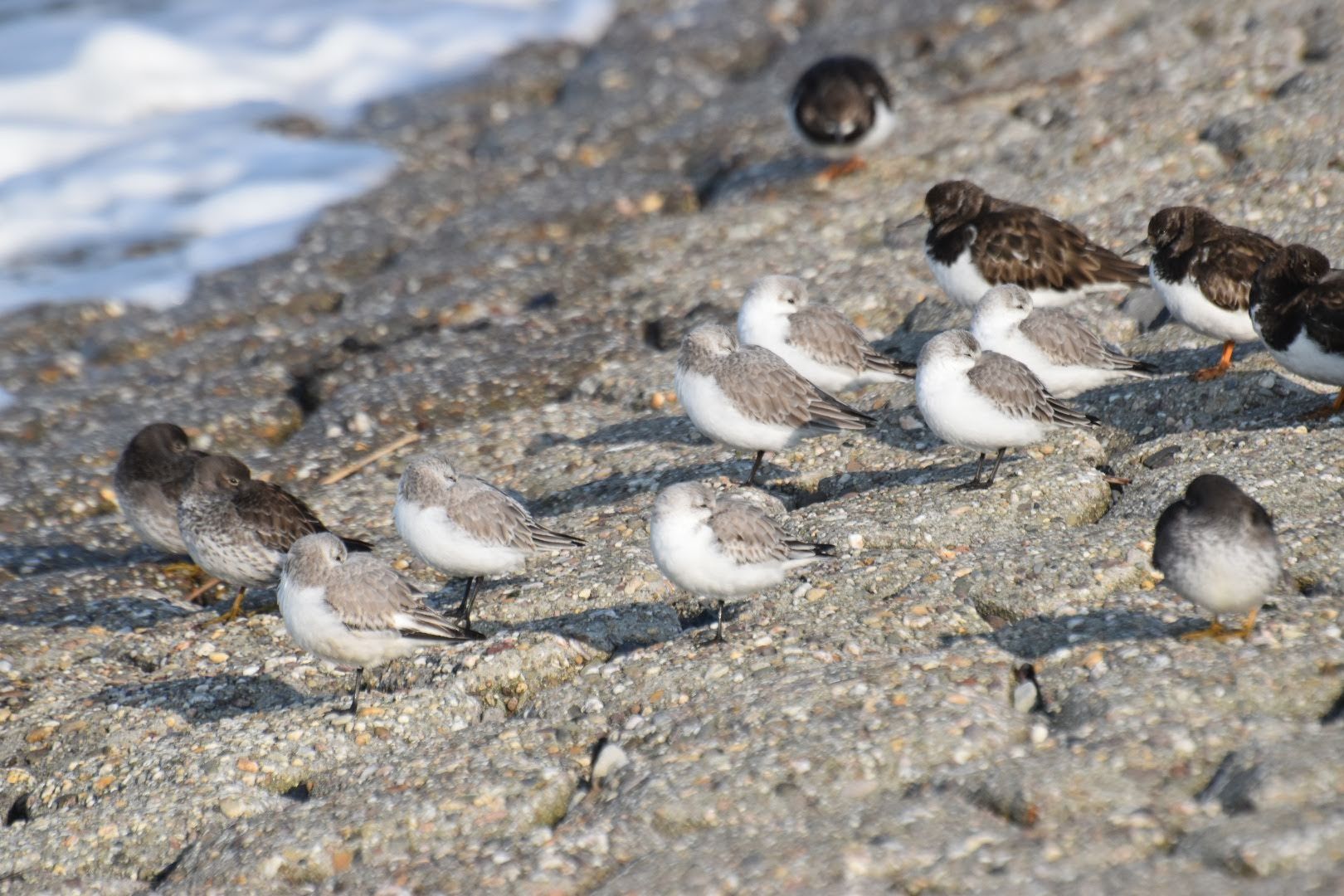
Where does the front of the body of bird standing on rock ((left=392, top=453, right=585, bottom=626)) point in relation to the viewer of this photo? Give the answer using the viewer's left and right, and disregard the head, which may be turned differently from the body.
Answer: facing to the left of the viewer

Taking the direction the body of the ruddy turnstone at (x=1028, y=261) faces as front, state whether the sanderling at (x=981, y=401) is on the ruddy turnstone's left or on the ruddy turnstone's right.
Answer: on the ruddy turnstone's left

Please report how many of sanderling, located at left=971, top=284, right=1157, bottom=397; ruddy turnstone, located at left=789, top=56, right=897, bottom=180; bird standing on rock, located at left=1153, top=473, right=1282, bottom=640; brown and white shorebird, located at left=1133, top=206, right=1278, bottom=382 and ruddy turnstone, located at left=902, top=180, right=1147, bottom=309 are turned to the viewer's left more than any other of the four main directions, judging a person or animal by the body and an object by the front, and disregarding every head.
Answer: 3

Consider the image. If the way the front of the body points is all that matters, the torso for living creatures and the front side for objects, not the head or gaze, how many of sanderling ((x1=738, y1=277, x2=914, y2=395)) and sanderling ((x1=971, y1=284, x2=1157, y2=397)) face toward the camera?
0

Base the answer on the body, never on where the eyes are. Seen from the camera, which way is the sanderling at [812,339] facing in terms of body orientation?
to the viewer's left

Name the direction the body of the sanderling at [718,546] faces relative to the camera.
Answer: to the viewer's left

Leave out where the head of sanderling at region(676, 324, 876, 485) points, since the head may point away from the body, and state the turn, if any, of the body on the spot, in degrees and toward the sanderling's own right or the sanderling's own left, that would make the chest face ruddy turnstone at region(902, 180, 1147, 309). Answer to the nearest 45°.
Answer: approximately 135° to the sanderling's own right

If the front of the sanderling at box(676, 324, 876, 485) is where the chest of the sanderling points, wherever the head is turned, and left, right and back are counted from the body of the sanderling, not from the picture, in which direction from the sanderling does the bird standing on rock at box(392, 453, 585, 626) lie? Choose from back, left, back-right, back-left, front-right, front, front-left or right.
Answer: front-left

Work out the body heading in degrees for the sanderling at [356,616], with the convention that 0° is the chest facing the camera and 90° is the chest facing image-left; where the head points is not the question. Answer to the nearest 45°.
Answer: approximately 90°

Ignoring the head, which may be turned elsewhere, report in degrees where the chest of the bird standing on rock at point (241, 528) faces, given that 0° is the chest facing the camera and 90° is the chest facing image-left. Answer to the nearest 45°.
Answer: approximately 90°

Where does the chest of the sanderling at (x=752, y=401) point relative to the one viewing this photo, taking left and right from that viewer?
facing to the left of the viewer

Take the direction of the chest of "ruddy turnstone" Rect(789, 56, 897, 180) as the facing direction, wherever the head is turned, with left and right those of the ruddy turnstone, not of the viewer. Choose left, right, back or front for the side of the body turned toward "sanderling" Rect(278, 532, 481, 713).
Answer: front

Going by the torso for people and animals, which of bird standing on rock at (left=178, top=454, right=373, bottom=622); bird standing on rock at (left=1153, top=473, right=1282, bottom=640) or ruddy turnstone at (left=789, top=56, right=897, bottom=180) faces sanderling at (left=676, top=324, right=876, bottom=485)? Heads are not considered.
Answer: the ruddy turnstone

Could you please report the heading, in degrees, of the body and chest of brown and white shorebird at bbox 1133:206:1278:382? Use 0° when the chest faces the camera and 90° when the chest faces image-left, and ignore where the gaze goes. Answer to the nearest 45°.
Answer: approximately 90°
